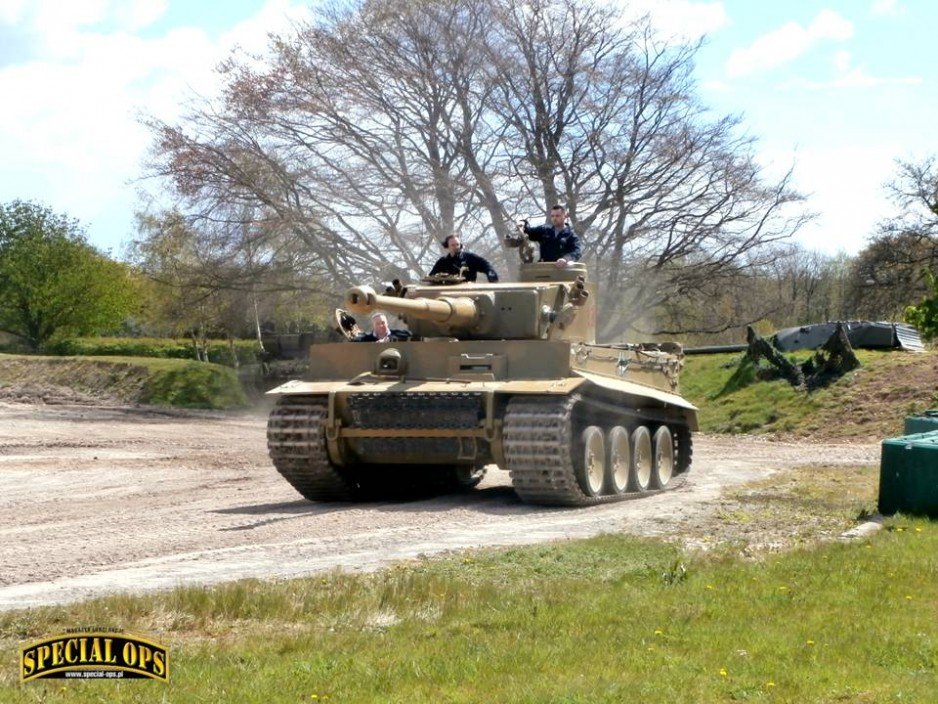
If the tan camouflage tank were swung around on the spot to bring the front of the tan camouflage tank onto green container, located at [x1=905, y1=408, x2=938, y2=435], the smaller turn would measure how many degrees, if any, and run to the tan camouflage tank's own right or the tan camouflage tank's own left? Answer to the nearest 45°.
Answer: approximately 180°

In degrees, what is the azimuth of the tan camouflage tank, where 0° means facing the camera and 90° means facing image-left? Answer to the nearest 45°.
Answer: approximately 45°

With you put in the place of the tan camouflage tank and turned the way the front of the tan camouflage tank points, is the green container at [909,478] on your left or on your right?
on your left
